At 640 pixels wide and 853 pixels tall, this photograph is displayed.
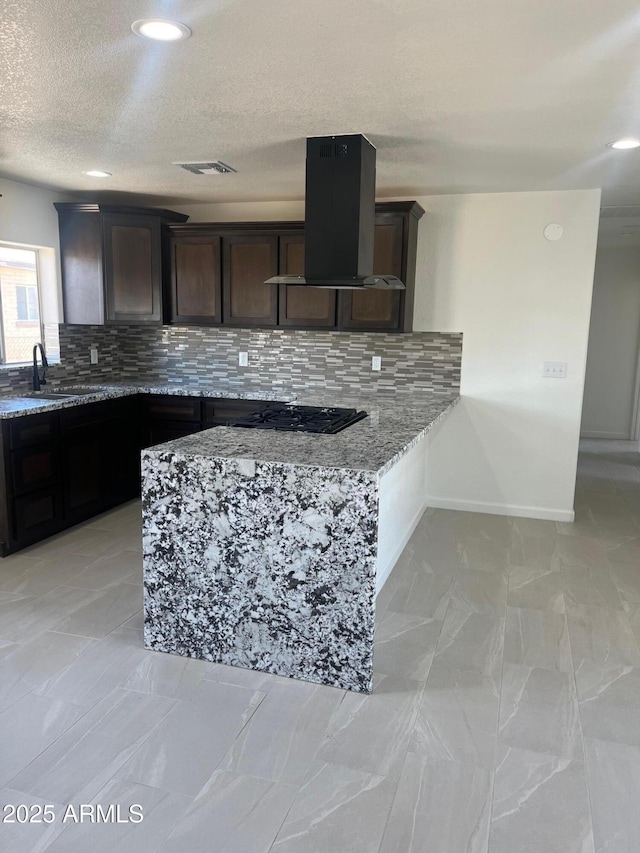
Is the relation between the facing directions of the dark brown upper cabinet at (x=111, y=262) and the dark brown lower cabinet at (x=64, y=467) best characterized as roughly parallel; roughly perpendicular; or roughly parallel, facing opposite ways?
roughly parallel

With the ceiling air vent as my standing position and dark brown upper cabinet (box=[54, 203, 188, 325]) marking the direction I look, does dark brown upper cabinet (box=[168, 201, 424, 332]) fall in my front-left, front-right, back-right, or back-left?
front-right

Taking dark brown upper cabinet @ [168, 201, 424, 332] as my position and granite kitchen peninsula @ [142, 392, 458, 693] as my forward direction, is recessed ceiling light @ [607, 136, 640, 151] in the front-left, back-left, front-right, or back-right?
front-left

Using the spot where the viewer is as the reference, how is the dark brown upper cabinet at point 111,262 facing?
facing the viewer and to the right of the viewer

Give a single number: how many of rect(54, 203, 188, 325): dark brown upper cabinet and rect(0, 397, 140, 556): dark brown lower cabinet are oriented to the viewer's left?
0

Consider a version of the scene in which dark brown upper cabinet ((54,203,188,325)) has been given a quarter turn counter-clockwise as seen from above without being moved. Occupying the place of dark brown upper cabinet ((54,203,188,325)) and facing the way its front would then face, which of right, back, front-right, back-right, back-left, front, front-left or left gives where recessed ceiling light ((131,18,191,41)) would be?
back-right

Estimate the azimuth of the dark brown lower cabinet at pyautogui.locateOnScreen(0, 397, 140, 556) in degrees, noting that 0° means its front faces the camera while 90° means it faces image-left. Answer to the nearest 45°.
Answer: approximately 315°
